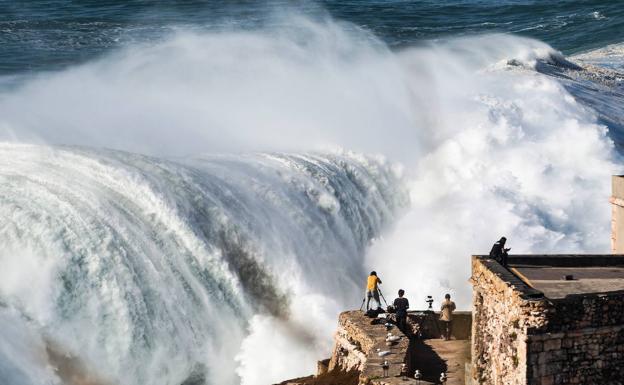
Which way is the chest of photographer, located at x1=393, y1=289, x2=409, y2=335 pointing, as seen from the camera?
away from the camera

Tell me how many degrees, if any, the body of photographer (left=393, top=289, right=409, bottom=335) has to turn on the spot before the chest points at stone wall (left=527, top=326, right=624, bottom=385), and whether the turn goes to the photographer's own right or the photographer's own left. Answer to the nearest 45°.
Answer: approximately 135° to the photographer's own right

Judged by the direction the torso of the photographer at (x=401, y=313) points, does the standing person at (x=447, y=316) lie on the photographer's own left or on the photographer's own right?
on the photographer's own right
